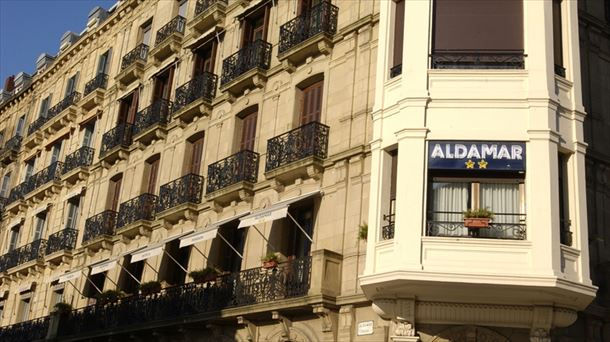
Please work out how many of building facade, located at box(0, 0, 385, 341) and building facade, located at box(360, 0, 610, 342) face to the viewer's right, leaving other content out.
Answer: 0

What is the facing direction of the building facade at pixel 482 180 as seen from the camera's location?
facing the viewer

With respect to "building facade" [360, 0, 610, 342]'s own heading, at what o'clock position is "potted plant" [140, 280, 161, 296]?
The potted plant is roughly at 4 o'clock from the building facade.

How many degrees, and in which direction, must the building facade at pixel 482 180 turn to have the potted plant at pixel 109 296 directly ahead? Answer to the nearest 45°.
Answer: approximately 135° to its right

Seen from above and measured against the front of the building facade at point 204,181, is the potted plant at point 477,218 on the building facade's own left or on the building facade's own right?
on the building facade's own left

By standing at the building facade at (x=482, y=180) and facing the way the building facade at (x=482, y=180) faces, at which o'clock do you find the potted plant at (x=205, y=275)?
The potted plant is roughly at 4 o'clock from the building facade.

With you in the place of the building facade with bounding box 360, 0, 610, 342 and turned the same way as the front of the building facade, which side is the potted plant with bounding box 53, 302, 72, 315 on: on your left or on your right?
on your right
